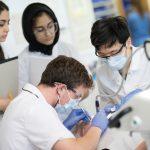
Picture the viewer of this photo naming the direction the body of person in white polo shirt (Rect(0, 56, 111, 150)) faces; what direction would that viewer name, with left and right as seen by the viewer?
facing to the right of the viewer

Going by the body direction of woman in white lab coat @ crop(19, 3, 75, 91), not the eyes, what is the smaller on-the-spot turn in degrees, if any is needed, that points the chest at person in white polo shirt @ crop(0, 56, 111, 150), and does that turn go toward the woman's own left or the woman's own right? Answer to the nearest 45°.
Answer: approximately 45° to the woman's own right

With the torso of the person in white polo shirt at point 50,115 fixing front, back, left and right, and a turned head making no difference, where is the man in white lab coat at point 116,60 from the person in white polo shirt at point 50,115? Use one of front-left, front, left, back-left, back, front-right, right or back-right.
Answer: front-left

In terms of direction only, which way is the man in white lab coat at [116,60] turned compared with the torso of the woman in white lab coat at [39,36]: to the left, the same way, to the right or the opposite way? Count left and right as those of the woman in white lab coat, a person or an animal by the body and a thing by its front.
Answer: to the right

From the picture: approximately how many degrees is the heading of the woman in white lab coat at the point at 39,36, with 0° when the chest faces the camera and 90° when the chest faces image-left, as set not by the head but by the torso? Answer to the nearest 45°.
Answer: approximately 315°

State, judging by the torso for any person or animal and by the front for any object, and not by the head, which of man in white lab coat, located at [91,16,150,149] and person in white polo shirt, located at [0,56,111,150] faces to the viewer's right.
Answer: person in white polo shirt, located at [0,56,111,150]

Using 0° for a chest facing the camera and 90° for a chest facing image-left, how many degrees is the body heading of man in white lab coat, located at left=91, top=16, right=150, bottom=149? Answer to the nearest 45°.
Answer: approximately 45°

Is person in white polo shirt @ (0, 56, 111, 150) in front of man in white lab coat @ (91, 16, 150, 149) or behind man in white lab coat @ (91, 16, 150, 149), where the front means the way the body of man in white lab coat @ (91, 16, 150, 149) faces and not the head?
in front

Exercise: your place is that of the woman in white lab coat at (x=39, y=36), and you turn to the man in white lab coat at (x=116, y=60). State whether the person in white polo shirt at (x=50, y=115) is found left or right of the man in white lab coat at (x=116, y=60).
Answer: right

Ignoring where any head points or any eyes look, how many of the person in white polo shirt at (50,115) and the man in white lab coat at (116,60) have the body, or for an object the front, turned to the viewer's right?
1

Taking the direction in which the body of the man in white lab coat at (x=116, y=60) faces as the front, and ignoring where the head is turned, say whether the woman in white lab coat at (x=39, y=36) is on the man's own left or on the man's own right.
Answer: on the man's own right

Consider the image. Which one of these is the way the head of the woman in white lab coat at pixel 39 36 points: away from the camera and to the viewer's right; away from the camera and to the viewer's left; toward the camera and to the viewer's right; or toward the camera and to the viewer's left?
toward the camera and to the viewer's right

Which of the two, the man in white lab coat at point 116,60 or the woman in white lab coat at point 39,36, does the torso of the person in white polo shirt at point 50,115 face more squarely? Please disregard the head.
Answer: the man in white lab coat

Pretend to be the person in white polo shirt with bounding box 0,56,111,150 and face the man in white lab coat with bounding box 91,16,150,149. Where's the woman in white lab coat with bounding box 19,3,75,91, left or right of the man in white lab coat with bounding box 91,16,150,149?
left

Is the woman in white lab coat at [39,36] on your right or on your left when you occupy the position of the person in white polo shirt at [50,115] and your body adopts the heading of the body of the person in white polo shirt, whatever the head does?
on your left
